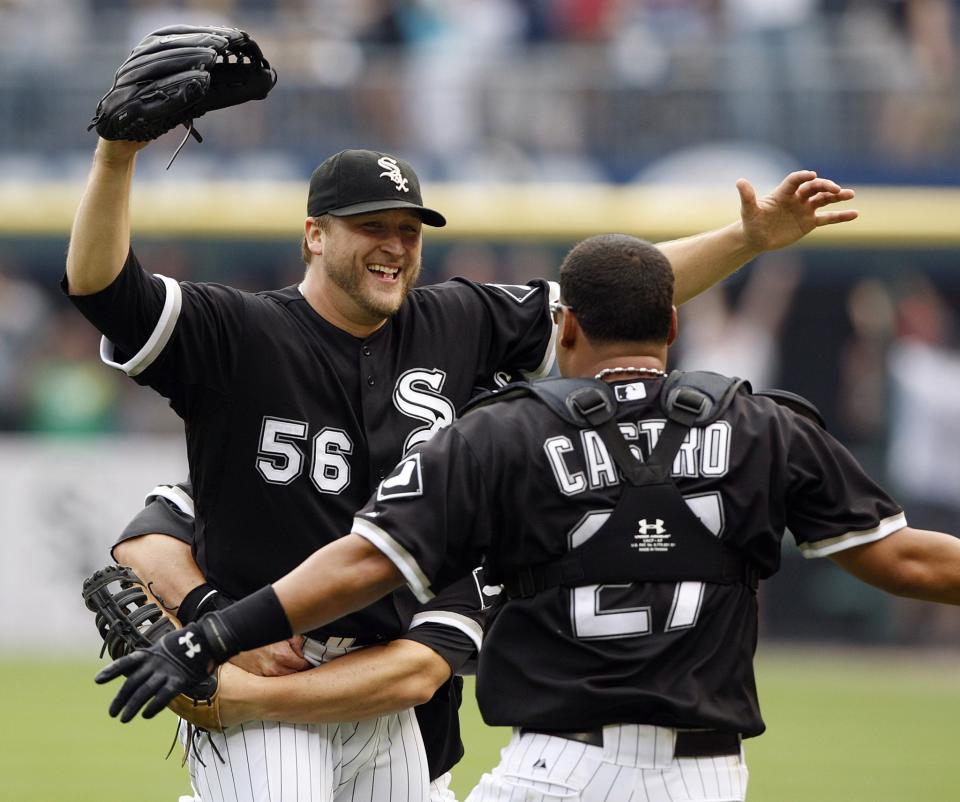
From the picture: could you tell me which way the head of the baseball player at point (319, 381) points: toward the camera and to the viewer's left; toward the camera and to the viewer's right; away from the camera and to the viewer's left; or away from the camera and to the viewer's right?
toward the camera and to the viewer's right

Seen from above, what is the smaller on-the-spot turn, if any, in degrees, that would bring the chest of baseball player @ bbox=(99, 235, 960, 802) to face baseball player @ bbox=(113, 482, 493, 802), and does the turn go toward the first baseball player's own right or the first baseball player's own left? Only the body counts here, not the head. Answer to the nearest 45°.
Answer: approximately 45° to the first baseball player's own left

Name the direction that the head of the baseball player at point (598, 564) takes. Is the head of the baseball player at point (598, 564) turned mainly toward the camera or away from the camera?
away from the camera

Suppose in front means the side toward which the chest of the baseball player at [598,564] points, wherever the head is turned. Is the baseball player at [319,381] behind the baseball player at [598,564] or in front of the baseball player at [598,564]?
in front

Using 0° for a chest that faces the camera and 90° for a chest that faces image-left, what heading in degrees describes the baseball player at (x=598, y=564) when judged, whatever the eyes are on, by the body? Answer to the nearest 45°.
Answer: approximately 180°
